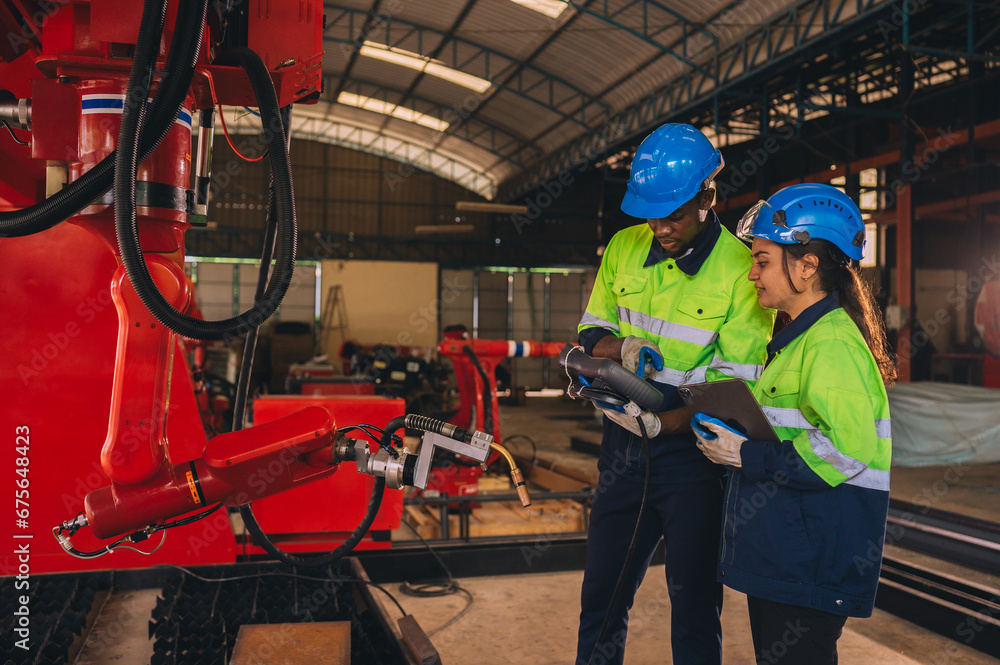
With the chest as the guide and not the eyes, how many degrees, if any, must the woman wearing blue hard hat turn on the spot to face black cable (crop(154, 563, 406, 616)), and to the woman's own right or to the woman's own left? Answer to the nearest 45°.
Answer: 0° — they already face it

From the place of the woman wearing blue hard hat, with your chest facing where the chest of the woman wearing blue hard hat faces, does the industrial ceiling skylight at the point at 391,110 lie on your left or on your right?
on your right

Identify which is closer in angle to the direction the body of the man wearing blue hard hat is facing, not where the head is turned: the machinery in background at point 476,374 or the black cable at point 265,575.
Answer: the black cable

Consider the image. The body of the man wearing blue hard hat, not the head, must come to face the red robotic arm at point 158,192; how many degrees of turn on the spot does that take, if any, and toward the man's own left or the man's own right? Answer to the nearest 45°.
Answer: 0° — they already face it

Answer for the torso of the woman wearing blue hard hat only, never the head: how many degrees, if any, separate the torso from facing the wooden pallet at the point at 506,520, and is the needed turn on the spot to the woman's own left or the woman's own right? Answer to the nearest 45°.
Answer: approximately 45° to the woman's own right

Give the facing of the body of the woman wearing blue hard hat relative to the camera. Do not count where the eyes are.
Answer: to the viewer's left

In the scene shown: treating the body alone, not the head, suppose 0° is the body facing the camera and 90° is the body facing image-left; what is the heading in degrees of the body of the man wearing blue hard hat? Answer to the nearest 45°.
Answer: approximately 45°

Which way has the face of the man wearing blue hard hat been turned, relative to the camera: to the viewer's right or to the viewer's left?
to the viewer's left

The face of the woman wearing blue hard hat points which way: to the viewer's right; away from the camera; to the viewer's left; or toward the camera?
to the viewer's left
